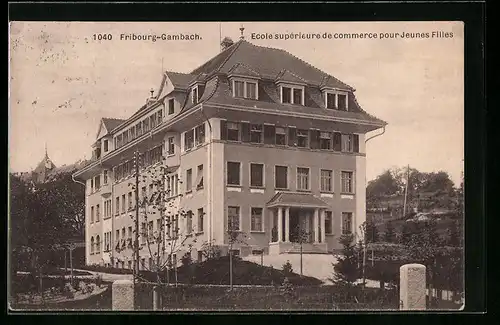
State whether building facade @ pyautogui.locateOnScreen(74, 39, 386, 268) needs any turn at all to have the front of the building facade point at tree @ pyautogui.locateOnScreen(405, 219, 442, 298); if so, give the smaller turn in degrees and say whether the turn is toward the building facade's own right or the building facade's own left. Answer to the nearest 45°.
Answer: approximately 45° to the building facade's own left

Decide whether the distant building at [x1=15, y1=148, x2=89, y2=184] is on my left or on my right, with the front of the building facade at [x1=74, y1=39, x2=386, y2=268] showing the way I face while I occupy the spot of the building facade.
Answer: on my right

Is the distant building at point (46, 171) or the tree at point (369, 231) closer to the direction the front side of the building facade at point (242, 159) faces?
the tree

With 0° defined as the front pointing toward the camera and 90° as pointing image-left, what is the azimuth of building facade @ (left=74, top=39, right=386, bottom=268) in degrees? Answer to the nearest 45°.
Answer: approximately 315°
